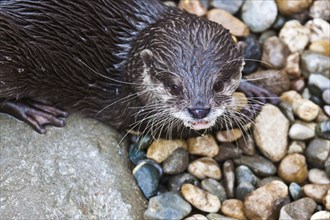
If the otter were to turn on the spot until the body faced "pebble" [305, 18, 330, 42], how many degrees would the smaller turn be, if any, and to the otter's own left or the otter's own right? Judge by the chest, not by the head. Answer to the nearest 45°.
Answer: approximately 90° to the otter's own left

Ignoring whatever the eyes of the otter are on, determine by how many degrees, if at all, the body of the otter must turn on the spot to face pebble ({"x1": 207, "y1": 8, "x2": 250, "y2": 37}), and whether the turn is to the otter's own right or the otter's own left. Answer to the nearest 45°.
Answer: approximately 90° to the otter's own left

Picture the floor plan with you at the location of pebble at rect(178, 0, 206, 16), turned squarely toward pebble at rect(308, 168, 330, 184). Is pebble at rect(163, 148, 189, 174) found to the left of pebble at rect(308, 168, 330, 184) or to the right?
right

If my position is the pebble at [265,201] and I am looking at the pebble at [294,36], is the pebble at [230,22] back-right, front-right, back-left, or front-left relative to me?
front-left

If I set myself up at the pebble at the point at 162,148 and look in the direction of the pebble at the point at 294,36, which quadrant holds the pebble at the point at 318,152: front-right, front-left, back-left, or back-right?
front-right

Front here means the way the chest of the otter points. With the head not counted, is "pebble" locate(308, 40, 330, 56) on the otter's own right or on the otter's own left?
on the otter's own left

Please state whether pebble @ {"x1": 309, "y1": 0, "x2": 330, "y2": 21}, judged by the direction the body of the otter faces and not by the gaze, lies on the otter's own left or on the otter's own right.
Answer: on the otter's own left

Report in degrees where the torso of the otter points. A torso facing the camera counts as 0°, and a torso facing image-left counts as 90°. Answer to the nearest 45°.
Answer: approximately 315°

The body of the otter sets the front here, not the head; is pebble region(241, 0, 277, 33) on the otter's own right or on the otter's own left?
on the otter's own left
